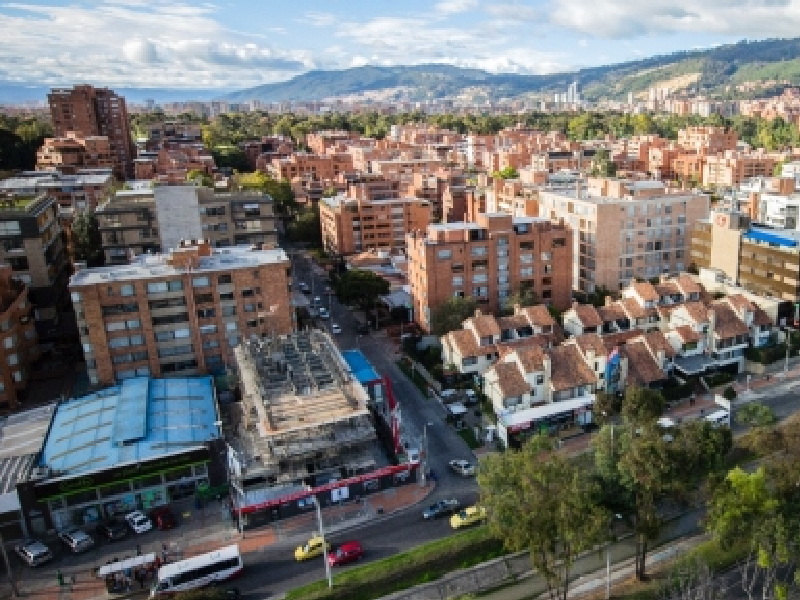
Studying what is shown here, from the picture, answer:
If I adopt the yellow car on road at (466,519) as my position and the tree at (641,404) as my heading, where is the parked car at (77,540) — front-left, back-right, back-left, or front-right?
back-left

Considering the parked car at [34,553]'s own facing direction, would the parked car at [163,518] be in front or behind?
behind

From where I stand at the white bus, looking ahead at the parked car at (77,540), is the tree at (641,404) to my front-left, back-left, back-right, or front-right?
back-right

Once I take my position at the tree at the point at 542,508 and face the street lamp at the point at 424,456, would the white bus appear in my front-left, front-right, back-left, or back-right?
front-left

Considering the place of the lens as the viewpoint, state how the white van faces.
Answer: facing to the left of the viewer

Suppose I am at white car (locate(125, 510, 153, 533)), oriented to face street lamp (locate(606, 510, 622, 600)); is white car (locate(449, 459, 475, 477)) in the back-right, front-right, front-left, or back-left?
front-left

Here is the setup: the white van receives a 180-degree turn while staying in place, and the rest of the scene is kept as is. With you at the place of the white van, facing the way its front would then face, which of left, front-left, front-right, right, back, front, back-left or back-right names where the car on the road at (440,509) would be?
back-right

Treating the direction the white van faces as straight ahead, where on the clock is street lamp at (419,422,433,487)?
The street lamp is roughly at 11 o'clock from the white van.

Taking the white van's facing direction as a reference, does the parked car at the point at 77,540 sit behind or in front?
in front

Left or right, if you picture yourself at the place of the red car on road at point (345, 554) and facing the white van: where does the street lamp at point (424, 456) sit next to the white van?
left

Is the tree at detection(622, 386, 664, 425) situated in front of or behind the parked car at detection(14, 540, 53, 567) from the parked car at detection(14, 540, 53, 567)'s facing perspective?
behind

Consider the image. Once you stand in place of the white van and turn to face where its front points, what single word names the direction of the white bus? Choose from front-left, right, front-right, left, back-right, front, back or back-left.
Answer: front-left

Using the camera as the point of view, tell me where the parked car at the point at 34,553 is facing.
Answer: facing away from the viewer and to the left of the viewer
